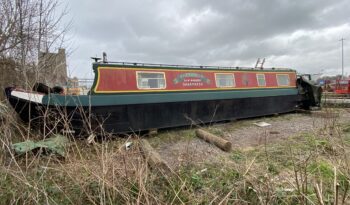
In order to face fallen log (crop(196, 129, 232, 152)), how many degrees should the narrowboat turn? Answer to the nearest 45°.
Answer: approximately 90° to its left

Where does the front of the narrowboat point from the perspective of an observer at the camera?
facing the viewer and to the left of the viewer
